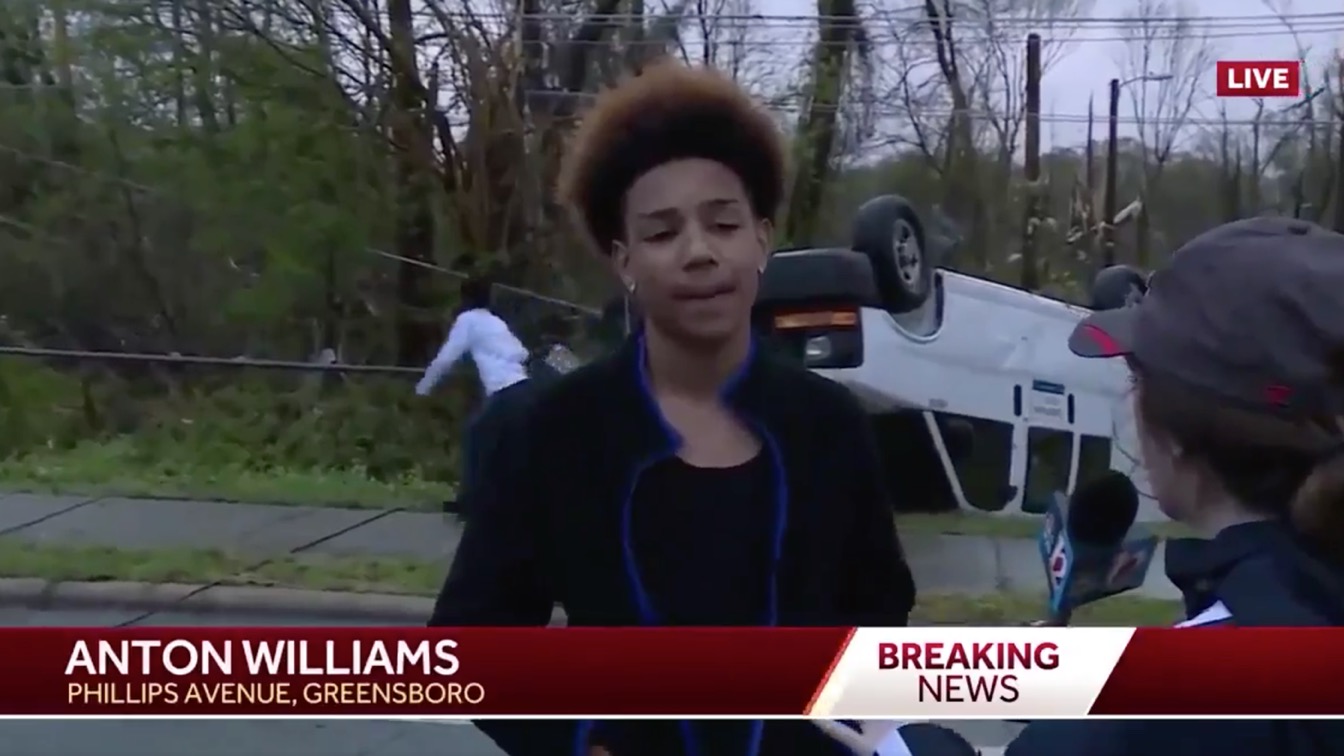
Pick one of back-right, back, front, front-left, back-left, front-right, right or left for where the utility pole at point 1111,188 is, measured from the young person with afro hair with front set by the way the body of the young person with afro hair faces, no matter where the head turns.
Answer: back-left

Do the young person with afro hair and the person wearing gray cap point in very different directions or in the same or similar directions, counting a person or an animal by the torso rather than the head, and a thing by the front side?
very different directions

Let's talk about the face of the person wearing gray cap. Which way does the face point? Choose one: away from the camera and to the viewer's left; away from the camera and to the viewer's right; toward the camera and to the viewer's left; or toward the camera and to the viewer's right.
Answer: away from the camera and to the viewer's left

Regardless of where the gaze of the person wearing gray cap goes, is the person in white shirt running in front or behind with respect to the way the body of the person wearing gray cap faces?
in front

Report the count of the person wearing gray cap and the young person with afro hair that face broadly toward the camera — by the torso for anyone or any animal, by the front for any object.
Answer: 1

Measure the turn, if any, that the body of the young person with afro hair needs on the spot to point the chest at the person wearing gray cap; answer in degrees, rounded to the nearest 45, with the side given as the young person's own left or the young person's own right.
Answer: approximately 45° to the young person's own left

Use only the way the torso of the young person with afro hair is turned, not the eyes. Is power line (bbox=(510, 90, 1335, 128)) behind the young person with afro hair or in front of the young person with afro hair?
behind

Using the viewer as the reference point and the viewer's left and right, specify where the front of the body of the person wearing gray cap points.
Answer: facing away from the viewer and to the left of the viewer

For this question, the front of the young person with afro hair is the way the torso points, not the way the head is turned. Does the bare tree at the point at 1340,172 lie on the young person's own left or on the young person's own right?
on the young person's own left

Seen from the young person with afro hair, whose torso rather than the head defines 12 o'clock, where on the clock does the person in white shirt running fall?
The person in white shirt running is roughly at 5 o'clock from the young person with afro hair.

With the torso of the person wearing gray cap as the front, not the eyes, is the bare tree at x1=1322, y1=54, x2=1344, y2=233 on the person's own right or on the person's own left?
on the person's own right
